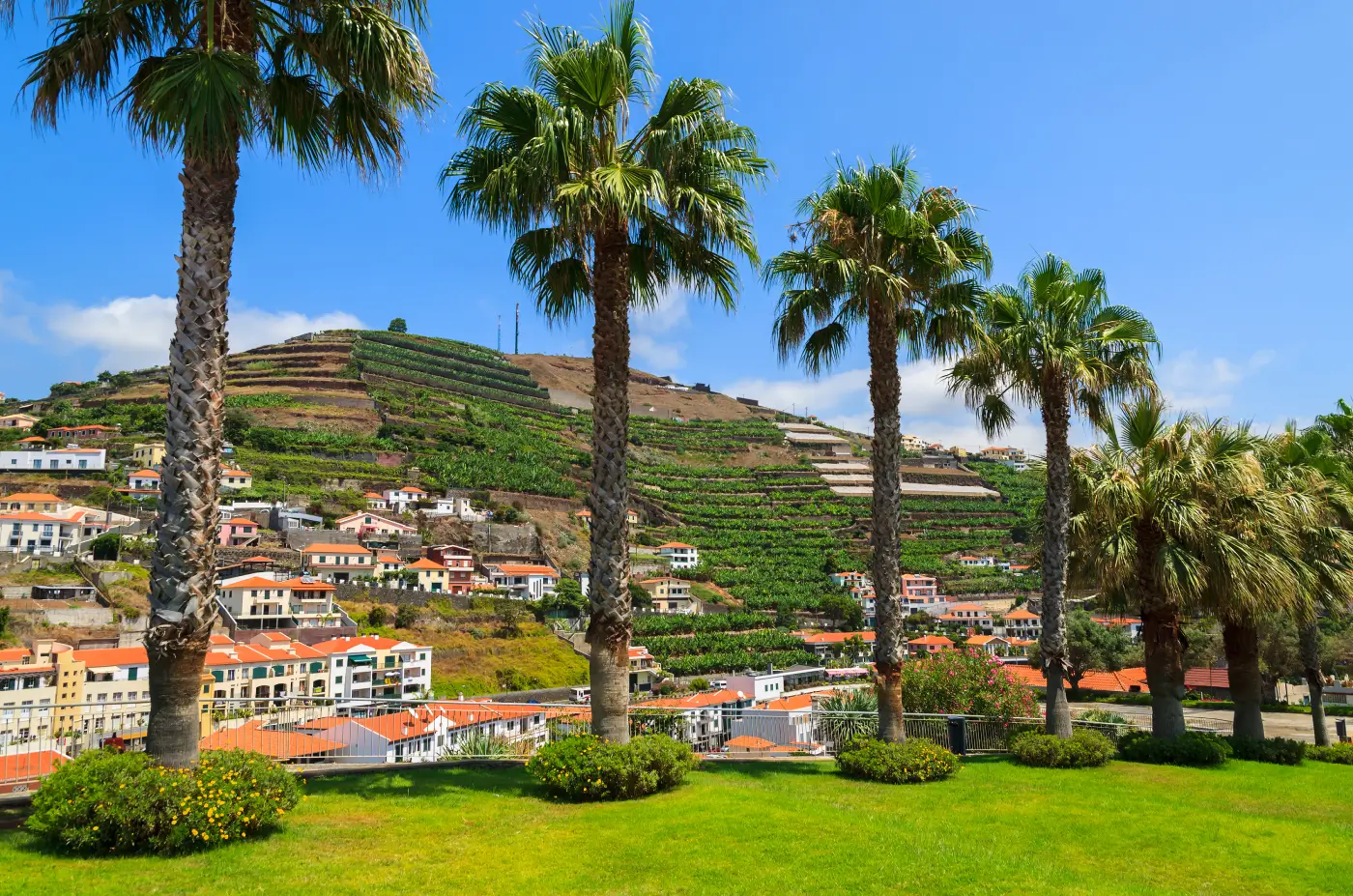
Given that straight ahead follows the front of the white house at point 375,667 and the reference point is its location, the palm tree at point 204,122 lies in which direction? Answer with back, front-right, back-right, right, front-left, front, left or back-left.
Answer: front

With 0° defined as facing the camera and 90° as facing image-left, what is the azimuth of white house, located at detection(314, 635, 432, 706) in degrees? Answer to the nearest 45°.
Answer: approximately 0°

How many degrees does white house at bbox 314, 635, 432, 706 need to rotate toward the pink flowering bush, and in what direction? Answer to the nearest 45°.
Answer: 0° — it already faces it

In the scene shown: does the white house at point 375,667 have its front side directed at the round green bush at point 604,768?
yes

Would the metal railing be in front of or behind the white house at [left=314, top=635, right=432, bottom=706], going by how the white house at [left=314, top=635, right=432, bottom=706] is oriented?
in front

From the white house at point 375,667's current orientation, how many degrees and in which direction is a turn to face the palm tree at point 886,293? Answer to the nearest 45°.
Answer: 0° — it already faces it

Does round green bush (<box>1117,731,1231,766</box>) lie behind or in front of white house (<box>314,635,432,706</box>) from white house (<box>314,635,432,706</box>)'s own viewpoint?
in front

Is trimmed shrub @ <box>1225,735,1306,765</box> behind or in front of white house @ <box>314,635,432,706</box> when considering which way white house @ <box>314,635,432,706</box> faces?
in front

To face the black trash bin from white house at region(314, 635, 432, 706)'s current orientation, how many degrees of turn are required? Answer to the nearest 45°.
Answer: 0° — it already faces it
